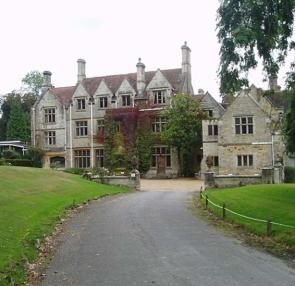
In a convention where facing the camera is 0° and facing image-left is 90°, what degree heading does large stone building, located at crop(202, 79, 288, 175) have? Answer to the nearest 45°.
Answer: approximately 0°

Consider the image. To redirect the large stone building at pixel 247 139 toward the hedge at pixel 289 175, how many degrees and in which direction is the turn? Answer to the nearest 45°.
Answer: approximately 45° to its left

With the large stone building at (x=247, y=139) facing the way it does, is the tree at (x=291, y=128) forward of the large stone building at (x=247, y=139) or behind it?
forward

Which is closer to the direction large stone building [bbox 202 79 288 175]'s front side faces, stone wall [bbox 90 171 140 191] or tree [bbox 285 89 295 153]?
the stone wall
